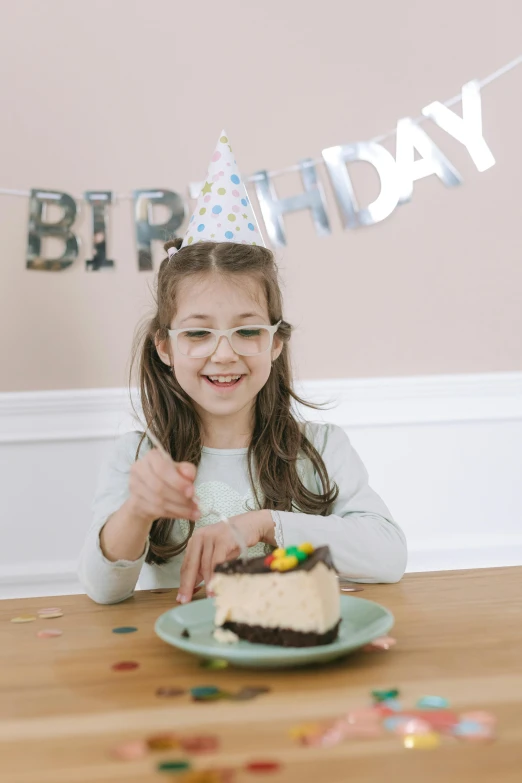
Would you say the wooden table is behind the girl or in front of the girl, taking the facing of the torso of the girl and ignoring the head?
in front

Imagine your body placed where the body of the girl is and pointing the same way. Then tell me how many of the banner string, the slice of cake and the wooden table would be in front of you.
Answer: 2

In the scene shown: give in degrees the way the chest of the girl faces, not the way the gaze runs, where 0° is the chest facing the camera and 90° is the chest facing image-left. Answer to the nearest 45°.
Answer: approximately 0°

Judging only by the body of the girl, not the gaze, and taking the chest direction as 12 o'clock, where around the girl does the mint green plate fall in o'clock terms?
The mint green plate is roughly at 12 o'clock from the girl.

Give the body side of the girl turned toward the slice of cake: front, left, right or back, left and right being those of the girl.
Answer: front

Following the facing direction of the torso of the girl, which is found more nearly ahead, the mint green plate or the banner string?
the mint green plate

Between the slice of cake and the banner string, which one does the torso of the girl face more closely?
the slice of cake
